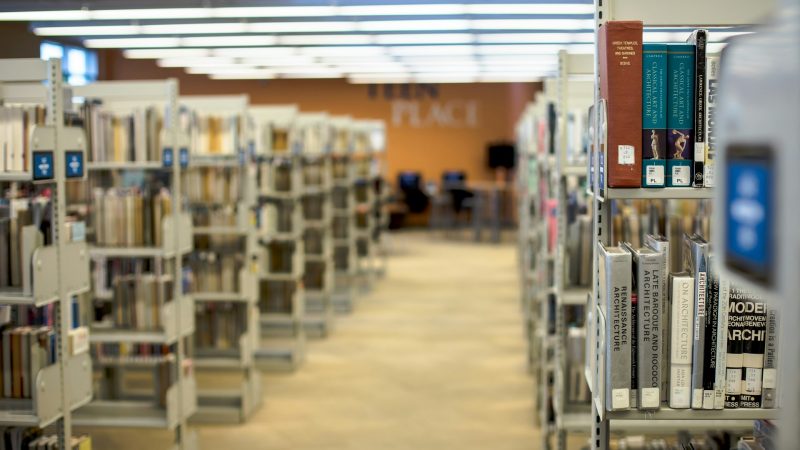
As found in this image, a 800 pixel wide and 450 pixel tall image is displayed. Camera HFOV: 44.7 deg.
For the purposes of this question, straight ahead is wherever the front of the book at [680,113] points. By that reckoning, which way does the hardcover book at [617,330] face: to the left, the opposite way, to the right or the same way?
the same way

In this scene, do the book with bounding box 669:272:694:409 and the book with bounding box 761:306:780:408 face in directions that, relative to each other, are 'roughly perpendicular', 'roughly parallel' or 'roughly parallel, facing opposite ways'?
roughly parallel
